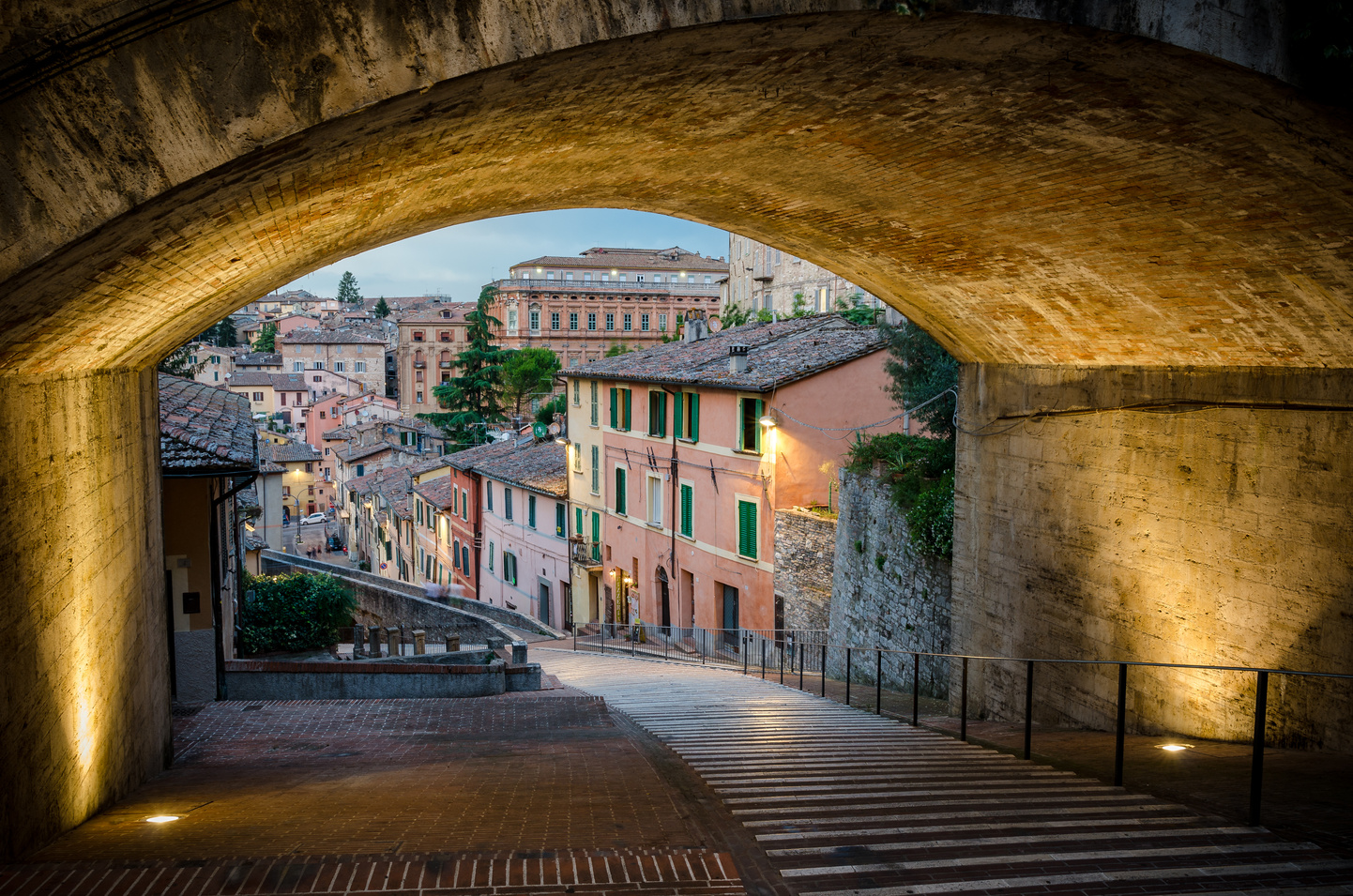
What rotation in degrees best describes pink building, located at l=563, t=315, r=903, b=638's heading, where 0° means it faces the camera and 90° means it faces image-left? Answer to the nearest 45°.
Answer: approximately 45°

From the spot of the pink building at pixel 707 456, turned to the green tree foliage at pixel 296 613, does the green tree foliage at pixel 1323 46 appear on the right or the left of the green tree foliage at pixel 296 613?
left

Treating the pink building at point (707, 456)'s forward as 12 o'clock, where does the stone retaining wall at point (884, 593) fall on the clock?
The stone retaining wall is roughly at 10 o'clock from the pink building.

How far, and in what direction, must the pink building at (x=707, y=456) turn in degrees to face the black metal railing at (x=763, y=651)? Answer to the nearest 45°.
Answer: approximately 45° to its left

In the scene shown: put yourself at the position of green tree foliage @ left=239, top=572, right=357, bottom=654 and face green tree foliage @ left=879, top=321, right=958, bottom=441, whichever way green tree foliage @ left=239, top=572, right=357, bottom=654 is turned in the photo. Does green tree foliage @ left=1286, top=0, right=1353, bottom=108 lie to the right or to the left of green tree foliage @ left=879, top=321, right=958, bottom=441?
right

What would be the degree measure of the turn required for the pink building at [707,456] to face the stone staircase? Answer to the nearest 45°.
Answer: approximately 45° to its left

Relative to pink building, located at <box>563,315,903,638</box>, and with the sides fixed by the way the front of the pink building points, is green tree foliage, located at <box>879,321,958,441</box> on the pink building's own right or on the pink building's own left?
on the pink building's own left
